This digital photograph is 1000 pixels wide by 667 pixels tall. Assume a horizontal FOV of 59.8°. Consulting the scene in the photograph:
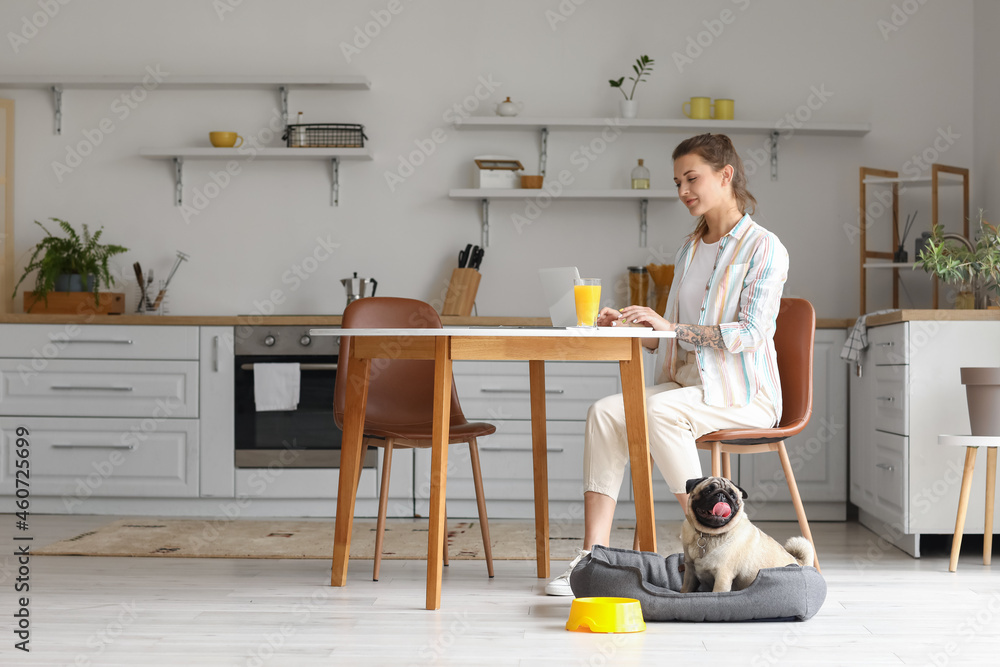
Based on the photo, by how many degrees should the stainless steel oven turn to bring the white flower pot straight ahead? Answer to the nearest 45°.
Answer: approximately 90° to its left

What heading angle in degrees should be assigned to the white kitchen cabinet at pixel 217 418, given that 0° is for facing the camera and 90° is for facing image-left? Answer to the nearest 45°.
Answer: approximately 0°

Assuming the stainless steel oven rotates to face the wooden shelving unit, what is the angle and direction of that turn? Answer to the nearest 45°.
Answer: approximately 90° to its left

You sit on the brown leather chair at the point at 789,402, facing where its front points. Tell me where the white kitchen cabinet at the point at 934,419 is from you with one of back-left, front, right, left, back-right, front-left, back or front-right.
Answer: back-right

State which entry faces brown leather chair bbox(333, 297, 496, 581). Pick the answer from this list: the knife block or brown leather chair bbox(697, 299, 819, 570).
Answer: brown leather chair bbox(697, 299, 819, 570)

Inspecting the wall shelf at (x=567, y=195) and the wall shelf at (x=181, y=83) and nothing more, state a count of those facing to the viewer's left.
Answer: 0

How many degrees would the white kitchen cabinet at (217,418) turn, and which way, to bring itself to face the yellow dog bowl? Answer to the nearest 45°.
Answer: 0° — it already faces it

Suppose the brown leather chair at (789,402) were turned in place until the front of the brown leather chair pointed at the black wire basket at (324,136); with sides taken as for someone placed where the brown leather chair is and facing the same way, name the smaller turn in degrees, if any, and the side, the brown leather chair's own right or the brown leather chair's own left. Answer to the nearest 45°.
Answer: approximately 45° to the brown leather chair's own right

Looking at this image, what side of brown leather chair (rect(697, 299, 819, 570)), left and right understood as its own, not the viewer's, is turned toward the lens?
left

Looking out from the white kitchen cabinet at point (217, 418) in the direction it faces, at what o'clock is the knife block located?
The knife block is roughly at 9 o'clock from the white kitchen cabinet.
